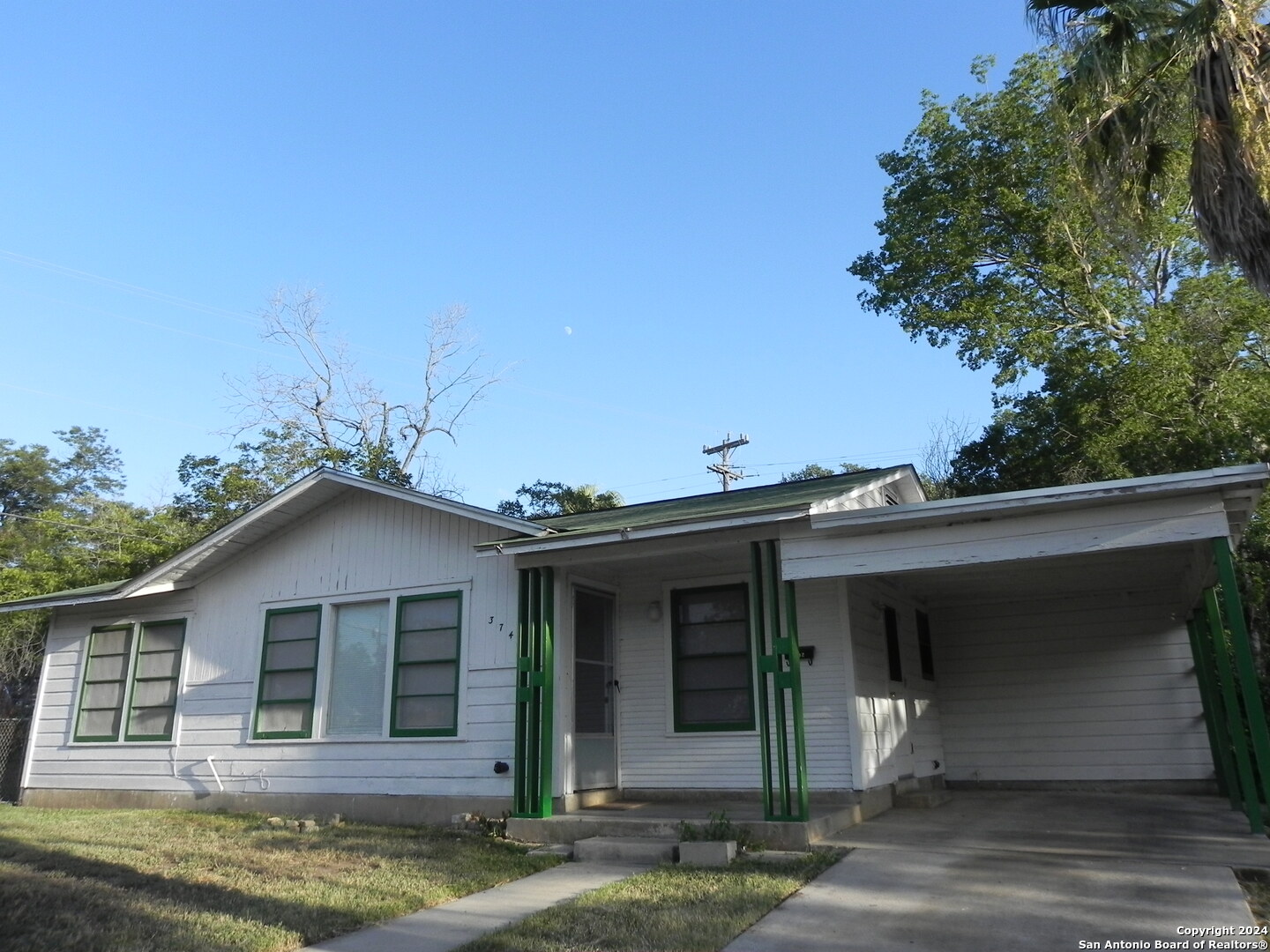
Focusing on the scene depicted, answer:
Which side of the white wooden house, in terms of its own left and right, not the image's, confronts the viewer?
front

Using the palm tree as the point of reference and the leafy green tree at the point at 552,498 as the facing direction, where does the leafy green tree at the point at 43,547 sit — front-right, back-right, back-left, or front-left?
front-left

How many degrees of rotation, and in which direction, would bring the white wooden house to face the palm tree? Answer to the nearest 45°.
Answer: approximately 45° to its left

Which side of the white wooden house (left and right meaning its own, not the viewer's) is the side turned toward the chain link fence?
right

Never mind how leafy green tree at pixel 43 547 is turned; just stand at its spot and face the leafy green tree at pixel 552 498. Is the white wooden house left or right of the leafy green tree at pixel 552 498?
right

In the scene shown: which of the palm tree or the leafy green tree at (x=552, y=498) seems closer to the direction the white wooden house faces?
the palm tree

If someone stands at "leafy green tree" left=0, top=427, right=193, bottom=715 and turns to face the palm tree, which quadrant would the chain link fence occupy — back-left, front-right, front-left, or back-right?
front-right

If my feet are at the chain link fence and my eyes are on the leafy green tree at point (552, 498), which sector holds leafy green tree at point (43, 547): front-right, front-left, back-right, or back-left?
front-left

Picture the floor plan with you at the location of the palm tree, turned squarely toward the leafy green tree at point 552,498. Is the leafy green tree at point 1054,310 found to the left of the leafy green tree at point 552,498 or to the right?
right

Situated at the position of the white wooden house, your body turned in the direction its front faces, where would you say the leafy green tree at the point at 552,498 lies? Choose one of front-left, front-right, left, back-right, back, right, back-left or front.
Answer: back

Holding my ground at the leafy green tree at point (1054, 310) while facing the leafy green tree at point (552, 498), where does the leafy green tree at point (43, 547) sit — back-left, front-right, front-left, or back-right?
front-left

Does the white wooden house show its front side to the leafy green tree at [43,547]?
no

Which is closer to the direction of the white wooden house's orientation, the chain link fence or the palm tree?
the palm tree

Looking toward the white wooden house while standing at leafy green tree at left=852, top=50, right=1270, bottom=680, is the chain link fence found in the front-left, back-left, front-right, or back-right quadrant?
front-right

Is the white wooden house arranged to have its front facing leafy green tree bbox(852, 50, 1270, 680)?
no
